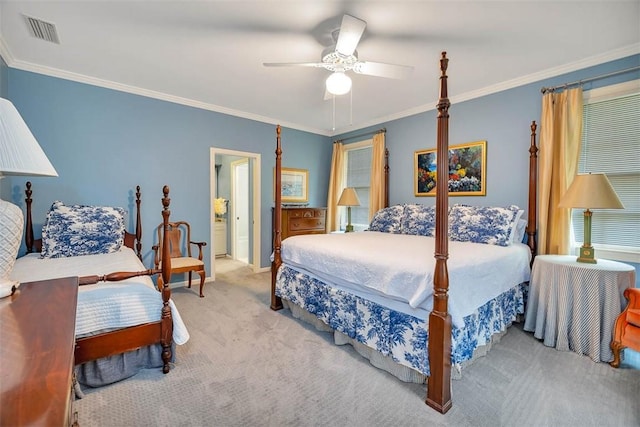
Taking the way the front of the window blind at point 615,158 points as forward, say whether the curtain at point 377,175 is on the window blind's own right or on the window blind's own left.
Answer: on the window blind's own right

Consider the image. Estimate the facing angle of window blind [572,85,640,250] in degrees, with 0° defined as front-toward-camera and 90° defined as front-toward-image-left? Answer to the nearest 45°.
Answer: approximately 45°

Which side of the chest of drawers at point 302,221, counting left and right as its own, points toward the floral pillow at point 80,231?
right

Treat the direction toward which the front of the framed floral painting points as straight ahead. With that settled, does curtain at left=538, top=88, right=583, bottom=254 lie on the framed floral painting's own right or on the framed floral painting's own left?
on the framed floral painting's own left
